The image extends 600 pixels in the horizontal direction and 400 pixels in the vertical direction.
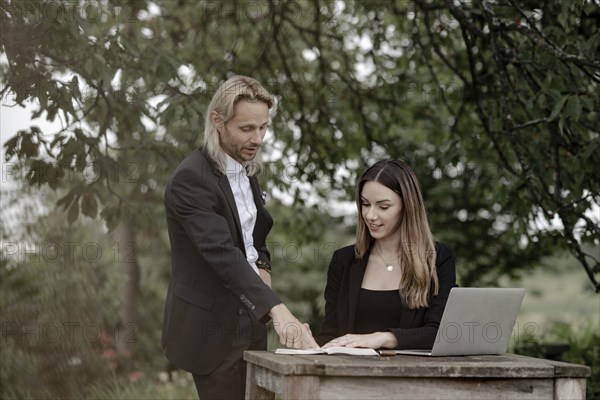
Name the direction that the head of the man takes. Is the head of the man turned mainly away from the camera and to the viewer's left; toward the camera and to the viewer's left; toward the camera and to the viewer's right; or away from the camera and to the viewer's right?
toward the camera and to the viewer's right

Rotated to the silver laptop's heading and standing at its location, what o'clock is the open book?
The open book is roughly at 10 o'clock from the silver laptop.

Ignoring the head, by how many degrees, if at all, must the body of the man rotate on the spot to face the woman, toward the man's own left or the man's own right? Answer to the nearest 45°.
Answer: approximately 45° to the man's own left

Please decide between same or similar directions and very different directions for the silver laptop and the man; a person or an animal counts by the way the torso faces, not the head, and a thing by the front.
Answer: very different directions

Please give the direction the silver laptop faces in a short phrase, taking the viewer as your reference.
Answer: facing away from the viewer and to the left of the viewer

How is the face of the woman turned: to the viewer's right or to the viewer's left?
to the viewer's left

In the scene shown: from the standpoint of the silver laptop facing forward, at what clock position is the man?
The man is roughly at 11 o'clock from the silver laptop.
